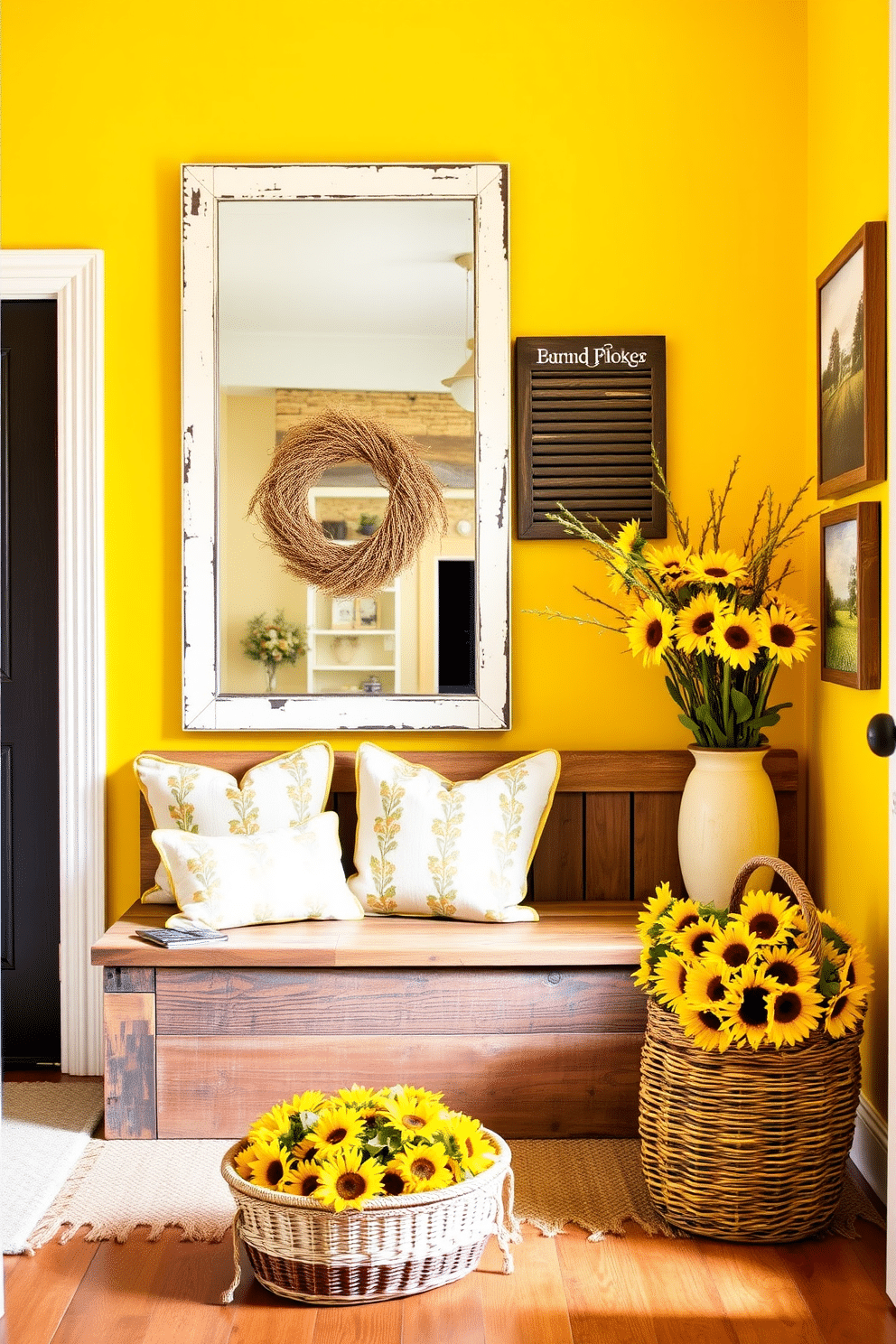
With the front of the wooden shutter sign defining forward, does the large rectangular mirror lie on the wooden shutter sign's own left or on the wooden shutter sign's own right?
on the wooden shutter sign's own right

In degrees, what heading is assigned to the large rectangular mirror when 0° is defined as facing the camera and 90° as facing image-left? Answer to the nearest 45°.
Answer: approximately 0°

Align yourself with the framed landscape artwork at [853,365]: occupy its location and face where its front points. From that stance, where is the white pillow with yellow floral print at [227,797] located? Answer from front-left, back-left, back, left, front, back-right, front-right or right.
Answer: front

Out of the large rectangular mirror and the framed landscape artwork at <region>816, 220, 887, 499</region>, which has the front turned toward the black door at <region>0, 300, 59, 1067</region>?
the framed landscape artwork

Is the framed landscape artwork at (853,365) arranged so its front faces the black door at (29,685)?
yes

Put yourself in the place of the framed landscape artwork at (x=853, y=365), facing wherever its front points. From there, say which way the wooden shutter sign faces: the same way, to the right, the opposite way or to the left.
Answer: to the left

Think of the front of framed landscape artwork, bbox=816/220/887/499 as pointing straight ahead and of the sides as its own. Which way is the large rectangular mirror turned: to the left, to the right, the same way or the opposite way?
to the left

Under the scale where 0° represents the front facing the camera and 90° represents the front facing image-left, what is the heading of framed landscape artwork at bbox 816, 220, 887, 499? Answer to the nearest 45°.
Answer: approximately 90°

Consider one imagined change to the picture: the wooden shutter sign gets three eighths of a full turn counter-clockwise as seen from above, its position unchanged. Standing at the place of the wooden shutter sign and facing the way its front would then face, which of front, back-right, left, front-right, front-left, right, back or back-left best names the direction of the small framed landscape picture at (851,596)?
right
